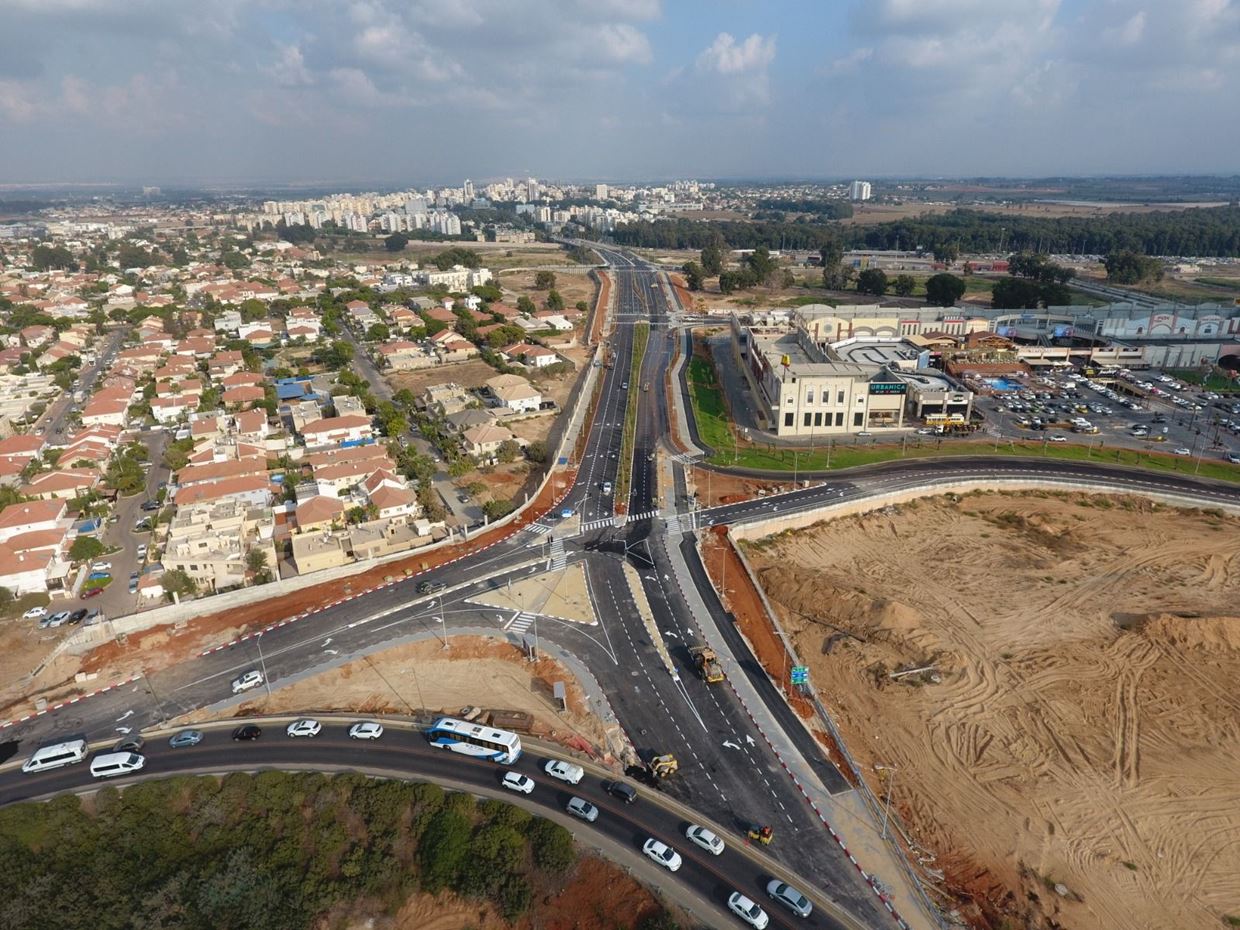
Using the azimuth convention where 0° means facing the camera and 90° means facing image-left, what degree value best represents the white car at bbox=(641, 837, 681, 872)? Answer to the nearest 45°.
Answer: approximately 315°

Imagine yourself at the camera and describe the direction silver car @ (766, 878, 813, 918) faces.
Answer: facing away from the viewer and to the left of the viewer

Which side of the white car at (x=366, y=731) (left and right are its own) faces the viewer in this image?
left

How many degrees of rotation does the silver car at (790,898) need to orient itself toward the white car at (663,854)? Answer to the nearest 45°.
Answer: approximately 45° to its left

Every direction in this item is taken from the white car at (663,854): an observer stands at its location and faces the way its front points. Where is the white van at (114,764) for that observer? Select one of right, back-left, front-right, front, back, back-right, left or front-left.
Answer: back-right

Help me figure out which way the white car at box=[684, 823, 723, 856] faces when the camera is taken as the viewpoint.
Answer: facing away from the viewer and to the left of the viewer

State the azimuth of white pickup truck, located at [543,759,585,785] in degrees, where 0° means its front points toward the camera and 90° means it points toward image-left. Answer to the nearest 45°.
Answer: approximately 135°

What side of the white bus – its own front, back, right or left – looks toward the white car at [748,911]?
back

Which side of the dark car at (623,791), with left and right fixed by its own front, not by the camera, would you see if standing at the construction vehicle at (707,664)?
right

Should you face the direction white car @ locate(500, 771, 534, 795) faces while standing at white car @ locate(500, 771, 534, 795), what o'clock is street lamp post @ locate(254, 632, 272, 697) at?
The street lamp post is roughly at 6 o'clock from the white car.

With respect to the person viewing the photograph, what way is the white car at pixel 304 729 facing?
facing to the left of the viewer

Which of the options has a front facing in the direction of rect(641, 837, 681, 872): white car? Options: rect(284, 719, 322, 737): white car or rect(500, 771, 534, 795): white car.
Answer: rect(500, 771, 534, 795): white car

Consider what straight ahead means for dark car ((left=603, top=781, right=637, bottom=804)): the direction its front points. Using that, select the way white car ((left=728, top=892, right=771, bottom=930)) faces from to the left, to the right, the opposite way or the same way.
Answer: the opposite way

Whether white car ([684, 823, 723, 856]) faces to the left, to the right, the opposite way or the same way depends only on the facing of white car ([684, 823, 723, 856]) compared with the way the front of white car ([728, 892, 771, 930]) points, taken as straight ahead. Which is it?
the opposite way

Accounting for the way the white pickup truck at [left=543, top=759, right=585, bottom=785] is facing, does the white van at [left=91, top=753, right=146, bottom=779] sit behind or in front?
in front

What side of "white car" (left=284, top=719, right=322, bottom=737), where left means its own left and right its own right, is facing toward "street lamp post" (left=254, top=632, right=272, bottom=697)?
right

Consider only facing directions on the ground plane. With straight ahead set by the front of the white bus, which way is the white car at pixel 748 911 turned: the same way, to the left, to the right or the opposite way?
the opposite way

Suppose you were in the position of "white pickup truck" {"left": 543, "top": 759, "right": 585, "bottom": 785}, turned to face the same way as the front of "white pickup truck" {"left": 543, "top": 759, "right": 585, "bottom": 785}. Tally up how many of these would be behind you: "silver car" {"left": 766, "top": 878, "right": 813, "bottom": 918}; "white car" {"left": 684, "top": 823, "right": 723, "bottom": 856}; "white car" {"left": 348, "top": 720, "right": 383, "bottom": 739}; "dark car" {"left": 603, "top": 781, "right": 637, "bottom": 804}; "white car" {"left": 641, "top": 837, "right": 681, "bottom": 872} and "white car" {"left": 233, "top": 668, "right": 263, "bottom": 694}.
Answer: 4

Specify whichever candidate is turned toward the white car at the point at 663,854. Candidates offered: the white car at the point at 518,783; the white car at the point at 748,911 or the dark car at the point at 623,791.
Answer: the white car at the point at 518,783
